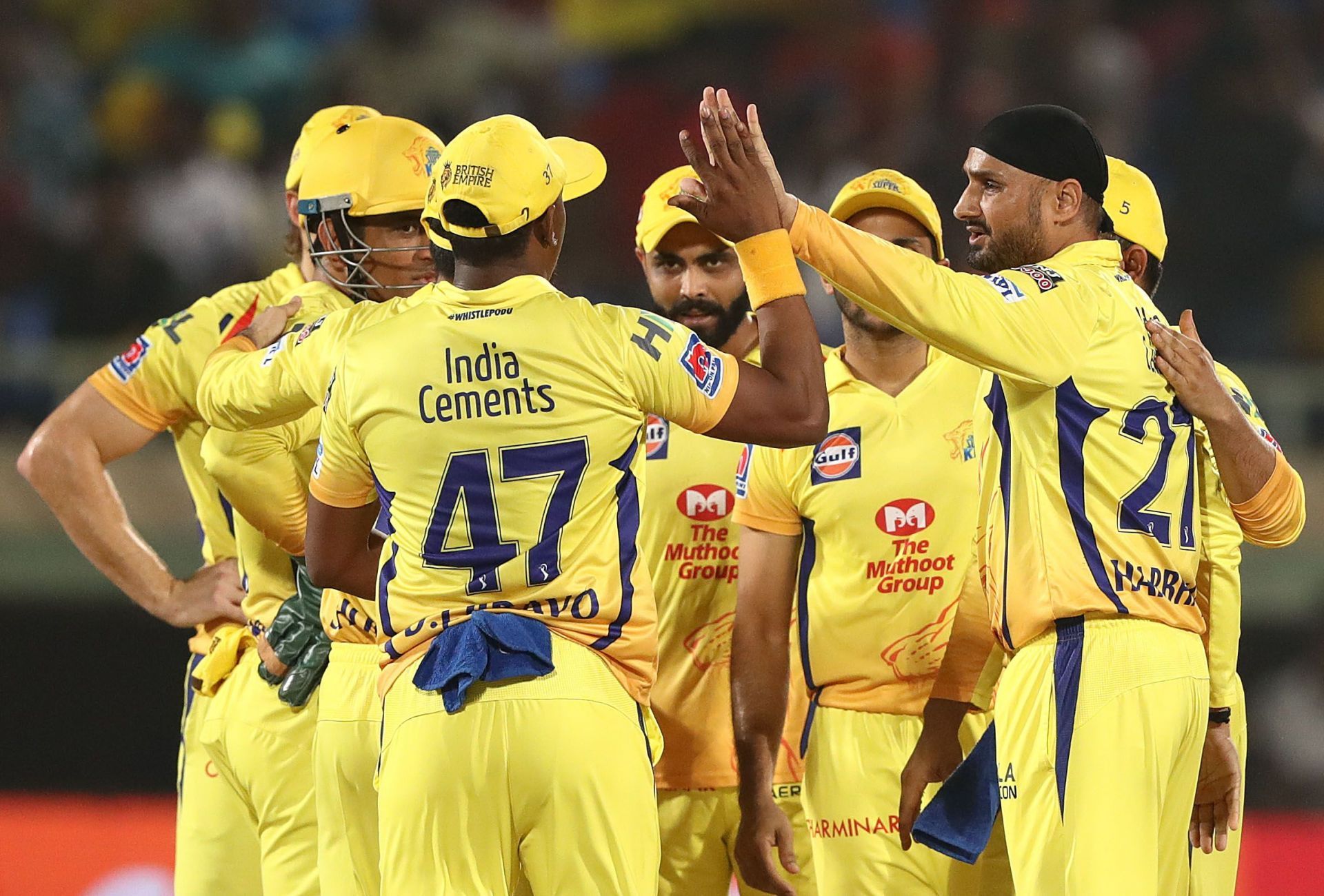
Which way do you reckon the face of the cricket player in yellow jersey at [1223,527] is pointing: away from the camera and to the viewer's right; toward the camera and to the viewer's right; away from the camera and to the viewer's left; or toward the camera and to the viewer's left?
away from the camera and to the viewer's left

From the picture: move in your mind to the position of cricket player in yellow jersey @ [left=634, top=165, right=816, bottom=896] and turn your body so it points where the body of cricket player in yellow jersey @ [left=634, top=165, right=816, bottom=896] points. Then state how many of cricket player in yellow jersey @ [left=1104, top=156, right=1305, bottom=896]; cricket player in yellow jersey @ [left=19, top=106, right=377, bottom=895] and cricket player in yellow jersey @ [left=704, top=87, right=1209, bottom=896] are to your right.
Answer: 1

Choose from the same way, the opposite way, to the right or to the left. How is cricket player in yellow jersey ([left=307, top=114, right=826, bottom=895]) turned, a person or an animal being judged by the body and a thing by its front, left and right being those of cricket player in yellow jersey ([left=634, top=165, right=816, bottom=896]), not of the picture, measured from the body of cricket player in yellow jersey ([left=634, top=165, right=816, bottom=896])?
the opposite way

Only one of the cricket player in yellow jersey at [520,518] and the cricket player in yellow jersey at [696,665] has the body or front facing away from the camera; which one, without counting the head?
the cricket player in yellow jersey at [520,518]

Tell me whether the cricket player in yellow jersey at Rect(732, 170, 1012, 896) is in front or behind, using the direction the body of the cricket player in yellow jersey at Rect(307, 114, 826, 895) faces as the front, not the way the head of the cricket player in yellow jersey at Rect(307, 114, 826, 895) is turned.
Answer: in front

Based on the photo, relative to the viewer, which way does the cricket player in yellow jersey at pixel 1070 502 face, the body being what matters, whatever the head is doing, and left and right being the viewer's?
facing away from the viewer and to the left of the viewer

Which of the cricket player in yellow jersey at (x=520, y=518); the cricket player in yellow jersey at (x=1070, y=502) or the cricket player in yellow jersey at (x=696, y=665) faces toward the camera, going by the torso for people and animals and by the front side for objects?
the cricket player in yellow jersey at (x=696, y=665)

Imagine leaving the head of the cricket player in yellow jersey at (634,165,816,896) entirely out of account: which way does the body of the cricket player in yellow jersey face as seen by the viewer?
toward the camera

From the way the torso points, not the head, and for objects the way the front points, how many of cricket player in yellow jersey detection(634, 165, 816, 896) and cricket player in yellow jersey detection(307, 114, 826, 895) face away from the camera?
1

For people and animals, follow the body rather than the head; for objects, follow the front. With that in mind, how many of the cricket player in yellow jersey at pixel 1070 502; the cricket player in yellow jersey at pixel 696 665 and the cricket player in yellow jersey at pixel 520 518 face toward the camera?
1

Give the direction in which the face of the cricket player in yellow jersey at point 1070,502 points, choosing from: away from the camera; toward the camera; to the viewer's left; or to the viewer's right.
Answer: to the viewer's left

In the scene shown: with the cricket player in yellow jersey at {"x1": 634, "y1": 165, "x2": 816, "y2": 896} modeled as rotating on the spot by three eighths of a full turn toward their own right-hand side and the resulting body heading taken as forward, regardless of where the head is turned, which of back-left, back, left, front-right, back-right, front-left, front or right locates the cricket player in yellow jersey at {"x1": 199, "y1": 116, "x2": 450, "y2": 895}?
left

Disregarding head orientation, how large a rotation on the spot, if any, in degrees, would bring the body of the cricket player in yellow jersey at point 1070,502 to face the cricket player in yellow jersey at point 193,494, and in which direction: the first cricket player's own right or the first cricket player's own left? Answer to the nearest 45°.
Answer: approximately 45° to the first cricket player's own left

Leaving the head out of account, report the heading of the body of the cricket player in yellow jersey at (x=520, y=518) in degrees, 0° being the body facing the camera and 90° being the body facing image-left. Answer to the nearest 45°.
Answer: approximately 180°
